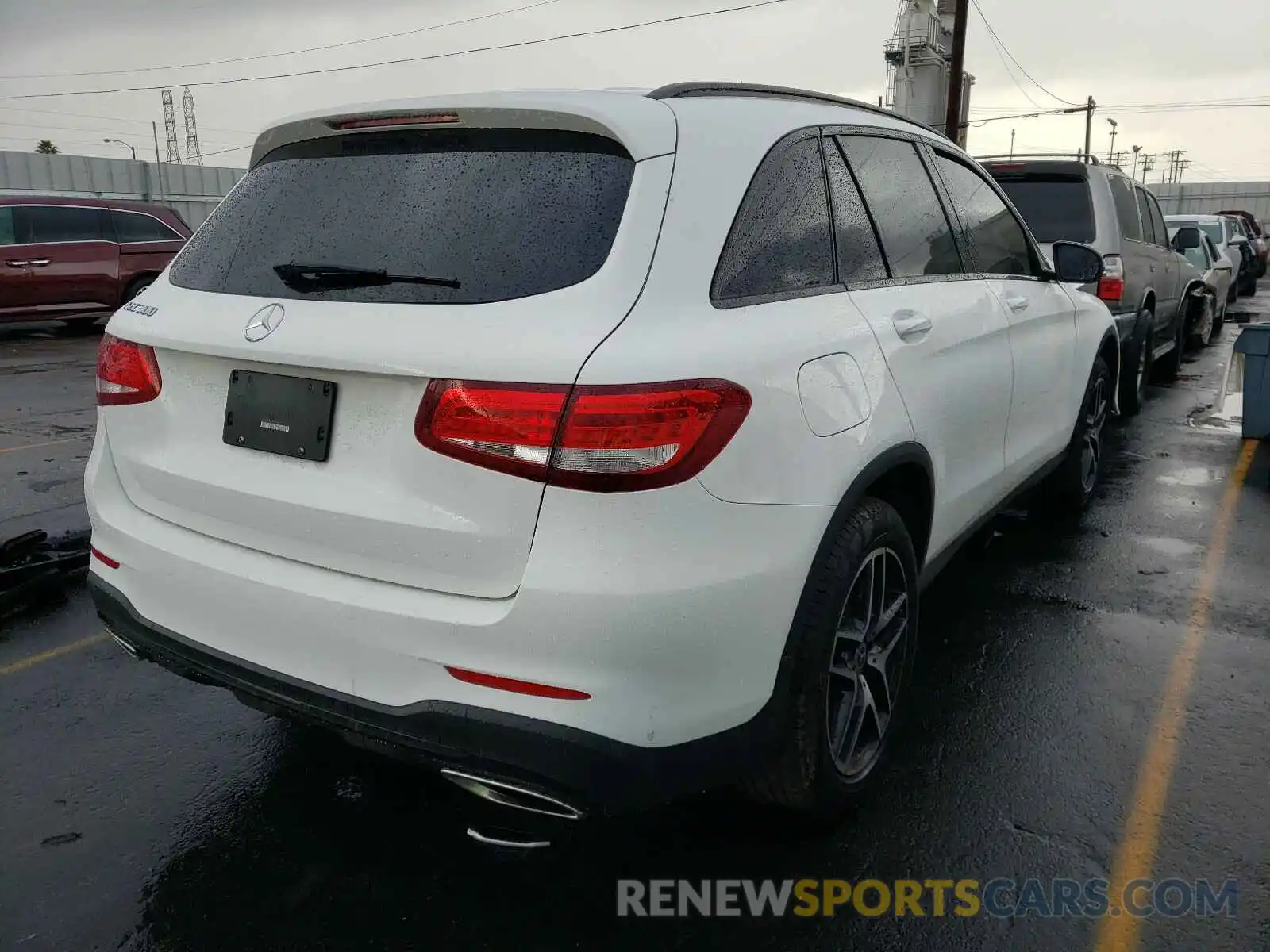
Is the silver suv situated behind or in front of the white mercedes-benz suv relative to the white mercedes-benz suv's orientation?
in front

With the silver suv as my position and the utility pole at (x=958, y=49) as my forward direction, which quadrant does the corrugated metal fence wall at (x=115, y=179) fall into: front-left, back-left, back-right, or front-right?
front-left

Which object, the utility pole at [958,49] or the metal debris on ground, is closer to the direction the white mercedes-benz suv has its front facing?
the utility pole

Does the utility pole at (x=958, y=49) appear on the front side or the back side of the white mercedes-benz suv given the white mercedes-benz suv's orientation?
on the front side

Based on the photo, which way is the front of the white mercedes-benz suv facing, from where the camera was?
facing away from the viewer and to the right of the viewer

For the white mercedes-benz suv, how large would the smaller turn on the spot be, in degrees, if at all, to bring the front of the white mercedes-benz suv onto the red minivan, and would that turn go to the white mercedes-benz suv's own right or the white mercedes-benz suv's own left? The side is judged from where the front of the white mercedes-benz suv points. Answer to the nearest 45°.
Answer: approximately 90° to the white mercedes-benz suv's own left

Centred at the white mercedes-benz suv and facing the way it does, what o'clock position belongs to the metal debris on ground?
The metal debris on ground is roughly at 7 o'clock from the white mercedes-benz suv.

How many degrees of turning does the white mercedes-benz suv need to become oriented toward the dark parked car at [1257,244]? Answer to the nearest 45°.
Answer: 0° — it already faces it
